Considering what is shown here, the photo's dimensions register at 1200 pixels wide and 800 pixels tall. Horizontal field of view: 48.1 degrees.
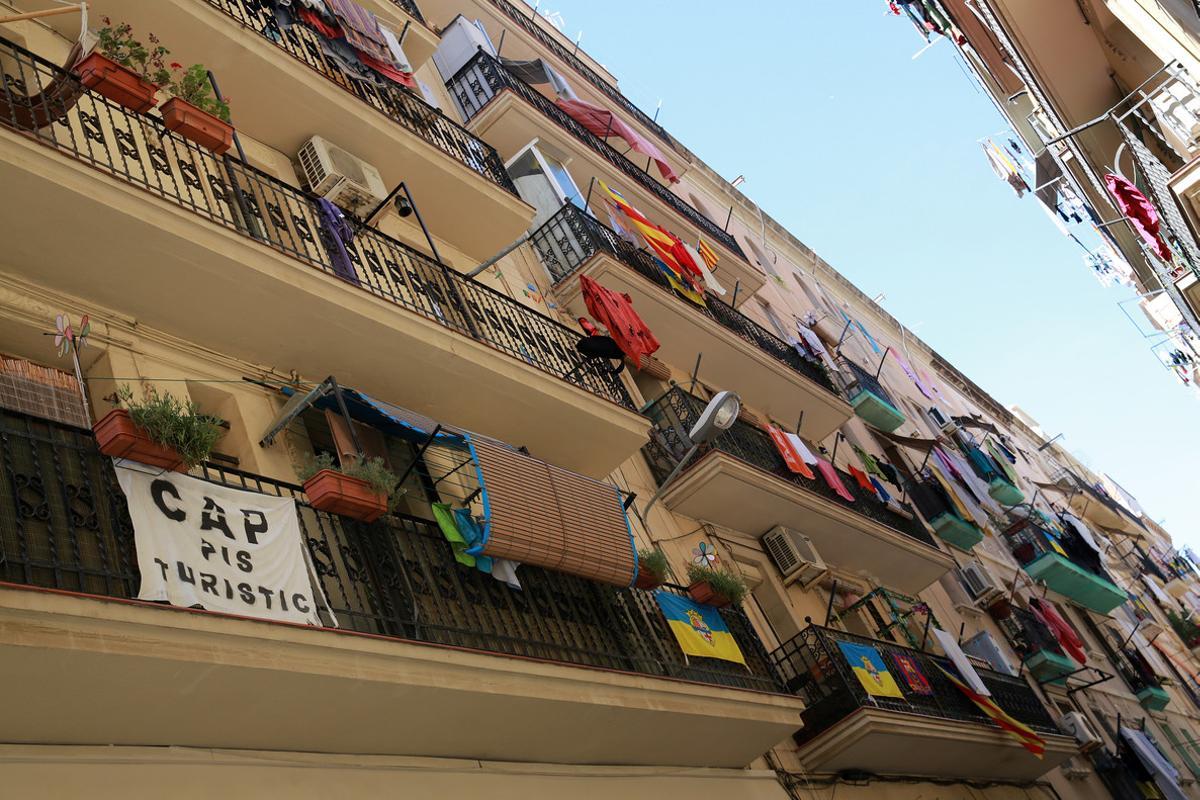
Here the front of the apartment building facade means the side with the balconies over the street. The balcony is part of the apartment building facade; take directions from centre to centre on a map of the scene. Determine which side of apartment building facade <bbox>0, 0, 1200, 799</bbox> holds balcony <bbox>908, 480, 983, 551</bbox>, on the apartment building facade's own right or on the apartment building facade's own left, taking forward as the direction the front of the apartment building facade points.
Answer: on the apartment building facade's own left

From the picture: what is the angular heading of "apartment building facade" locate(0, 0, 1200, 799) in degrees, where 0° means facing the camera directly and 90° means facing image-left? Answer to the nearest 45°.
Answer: approximately 315°

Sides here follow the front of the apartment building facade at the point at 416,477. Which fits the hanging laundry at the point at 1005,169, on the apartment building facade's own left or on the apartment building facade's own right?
on the apartment building facade's own left
